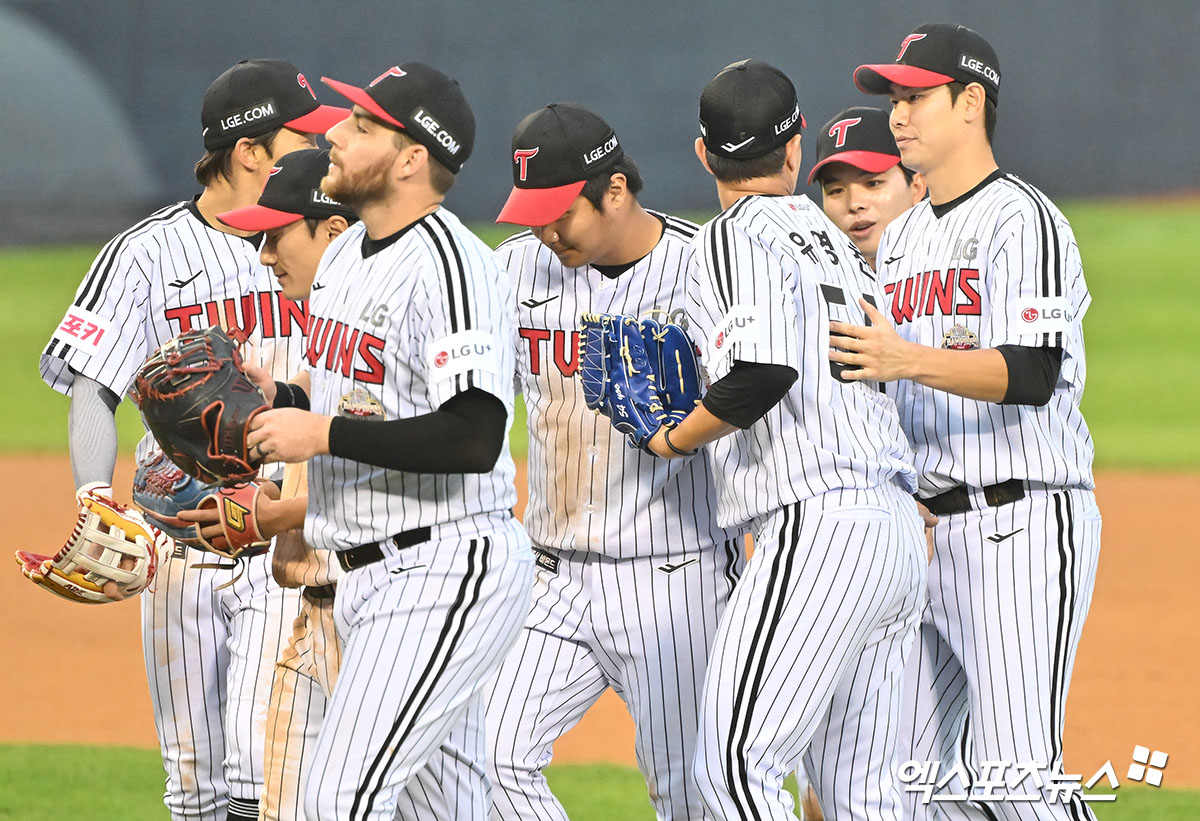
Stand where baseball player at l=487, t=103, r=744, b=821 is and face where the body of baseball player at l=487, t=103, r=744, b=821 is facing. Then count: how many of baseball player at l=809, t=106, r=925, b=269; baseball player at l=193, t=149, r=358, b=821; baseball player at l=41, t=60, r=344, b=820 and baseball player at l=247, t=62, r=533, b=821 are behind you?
1

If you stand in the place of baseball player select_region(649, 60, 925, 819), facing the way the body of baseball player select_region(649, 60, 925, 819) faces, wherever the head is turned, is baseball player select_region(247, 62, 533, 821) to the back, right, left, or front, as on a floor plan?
left

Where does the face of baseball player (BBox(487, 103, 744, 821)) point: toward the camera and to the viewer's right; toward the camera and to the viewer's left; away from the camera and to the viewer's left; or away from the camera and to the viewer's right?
toward the camera and to the viewer's left

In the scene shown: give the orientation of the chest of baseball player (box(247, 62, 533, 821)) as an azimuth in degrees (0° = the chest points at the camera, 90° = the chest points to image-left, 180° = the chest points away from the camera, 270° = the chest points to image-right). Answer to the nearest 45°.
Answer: approximately 45°

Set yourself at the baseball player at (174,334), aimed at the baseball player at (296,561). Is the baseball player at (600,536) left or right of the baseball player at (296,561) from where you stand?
left

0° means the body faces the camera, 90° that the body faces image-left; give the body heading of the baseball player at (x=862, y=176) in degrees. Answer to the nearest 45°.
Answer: approximately 45°

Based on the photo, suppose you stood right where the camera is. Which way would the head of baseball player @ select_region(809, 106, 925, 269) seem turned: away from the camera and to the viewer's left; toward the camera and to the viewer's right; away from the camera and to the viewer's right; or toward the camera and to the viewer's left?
toward the camera and to the viewer's left

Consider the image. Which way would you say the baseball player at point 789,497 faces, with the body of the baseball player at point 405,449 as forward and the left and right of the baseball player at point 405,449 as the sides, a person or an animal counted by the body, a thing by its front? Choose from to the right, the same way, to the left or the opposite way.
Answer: to the right
